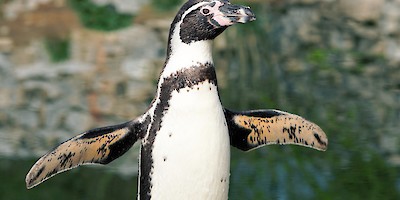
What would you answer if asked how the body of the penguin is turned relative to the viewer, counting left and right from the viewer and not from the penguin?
facing the viewer and to the right of the viewer
